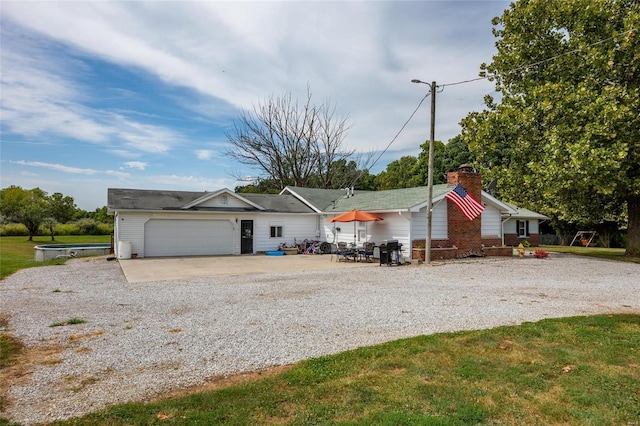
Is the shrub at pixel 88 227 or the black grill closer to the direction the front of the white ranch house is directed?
the black grill

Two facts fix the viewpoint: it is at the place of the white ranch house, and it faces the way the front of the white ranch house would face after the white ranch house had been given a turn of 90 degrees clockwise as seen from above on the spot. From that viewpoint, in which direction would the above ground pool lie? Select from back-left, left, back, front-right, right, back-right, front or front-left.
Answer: front

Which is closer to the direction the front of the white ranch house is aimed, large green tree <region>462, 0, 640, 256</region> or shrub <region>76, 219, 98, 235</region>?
the large green tree

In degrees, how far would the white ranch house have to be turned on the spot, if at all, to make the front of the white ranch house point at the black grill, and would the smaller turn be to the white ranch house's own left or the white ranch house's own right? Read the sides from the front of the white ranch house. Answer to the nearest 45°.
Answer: approximately 45° to the white ranch house's own left

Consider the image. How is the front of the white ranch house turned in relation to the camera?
facing the viewer

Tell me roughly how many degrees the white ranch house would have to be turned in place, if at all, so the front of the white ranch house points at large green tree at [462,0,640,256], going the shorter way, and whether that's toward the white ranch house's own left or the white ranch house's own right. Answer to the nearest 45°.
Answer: approximately 90° to the white ranch house's own left
